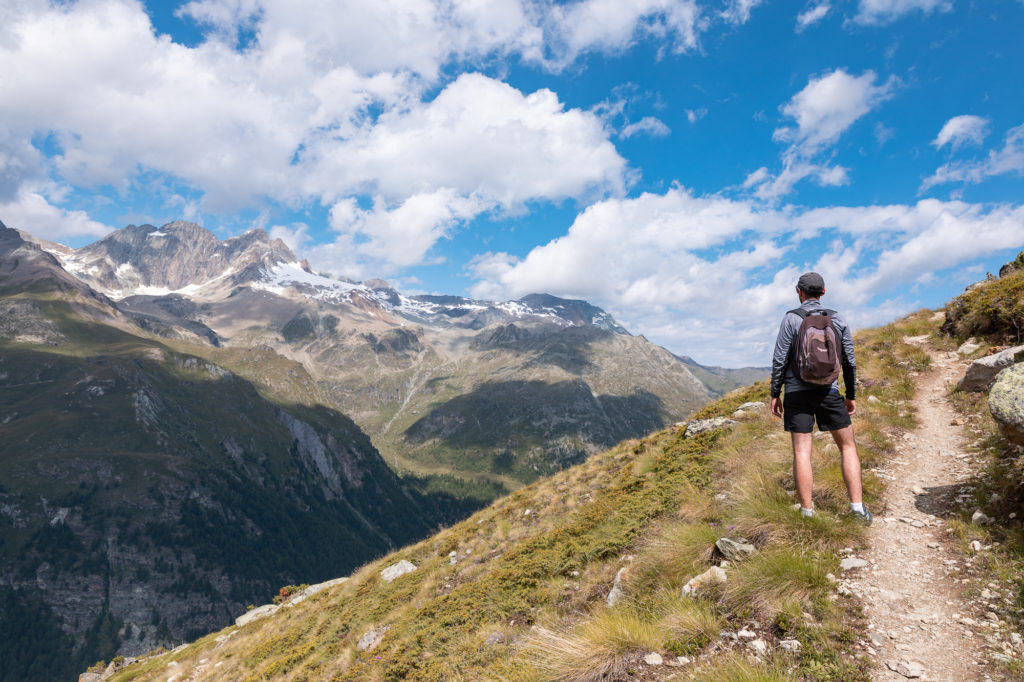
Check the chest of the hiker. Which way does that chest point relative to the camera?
away from the camera

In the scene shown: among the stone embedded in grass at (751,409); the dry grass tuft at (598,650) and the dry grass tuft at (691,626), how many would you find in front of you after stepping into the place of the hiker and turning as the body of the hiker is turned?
1

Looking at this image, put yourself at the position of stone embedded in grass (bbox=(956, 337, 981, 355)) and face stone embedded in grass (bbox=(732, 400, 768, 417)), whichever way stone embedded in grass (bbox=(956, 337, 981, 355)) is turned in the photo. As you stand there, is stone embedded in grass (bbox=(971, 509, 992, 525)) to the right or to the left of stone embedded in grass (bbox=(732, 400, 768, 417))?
left

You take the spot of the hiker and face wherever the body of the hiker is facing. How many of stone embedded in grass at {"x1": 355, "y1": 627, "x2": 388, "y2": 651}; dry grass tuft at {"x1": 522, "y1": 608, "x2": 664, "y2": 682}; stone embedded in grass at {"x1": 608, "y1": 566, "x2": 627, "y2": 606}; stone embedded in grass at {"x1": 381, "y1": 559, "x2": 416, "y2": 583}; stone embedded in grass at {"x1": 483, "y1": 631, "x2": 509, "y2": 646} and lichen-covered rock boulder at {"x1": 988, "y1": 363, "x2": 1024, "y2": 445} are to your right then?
1

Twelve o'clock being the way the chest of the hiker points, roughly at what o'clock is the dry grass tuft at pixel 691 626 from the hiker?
The dry grass tuft is roughly at 7 o'clock from the hiker.

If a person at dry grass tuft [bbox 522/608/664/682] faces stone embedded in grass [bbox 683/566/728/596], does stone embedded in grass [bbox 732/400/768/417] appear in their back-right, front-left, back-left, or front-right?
front-left

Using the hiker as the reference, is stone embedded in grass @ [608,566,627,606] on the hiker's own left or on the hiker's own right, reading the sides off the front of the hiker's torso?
on the hiker's own left

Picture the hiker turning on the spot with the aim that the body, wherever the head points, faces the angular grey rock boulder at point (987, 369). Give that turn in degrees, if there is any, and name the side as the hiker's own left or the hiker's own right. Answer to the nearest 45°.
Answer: approximately 45° to the hiker's own right

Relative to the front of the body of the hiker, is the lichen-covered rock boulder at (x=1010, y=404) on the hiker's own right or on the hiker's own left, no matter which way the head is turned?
on the hiker's own right

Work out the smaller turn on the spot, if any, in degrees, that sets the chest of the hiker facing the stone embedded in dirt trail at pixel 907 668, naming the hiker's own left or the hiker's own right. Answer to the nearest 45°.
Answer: approximately 180°

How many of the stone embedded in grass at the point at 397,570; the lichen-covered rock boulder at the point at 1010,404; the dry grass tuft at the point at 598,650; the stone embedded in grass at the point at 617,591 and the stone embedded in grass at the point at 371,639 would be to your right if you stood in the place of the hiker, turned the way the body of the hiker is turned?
1

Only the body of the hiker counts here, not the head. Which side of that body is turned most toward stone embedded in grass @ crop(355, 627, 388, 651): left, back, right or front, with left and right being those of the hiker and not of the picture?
left

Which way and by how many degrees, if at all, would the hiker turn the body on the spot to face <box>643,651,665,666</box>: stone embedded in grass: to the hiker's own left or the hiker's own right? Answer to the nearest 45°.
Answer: approximately 135° to the hiker's own left

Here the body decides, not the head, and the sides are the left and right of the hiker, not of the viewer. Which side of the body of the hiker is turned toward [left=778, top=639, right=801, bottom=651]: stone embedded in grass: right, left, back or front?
back

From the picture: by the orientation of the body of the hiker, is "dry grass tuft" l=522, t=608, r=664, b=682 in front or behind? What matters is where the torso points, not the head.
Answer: behind
